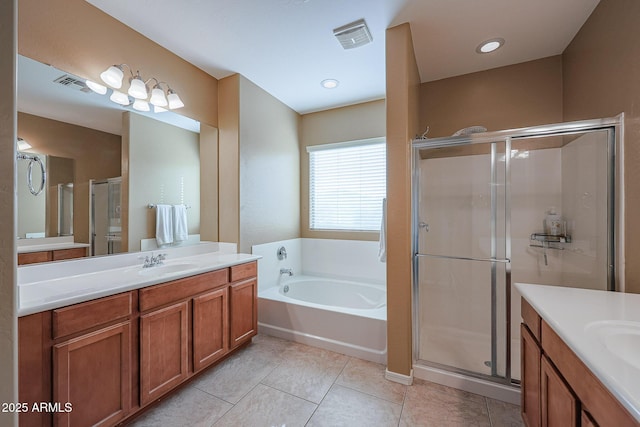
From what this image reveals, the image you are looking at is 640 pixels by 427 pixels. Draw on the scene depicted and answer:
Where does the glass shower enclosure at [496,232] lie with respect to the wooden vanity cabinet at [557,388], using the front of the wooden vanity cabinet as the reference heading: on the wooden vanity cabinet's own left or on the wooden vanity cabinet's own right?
on the wooden vanity cabinet's own right

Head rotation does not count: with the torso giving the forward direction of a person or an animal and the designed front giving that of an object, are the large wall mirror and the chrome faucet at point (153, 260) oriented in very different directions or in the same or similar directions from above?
same or similar directions

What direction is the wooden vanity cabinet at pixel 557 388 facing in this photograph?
to the viewer's left

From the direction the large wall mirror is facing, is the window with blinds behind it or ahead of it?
ahead

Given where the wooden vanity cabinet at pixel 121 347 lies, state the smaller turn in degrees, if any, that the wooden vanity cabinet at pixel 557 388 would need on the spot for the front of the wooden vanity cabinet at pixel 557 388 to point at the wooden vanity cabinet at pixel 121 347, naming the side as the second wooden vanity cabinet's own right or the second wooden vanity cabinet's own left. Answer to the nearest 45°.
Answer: approximately 45° to the second wooden vanity cabinet's own left

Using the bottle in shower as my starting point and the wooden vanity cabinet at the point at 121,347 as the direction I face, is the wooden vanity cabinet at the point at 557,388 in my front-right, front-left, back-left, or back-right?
front-left

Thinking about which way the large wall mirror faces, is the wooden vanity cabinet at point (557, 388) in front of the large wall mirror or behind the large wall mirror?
in front

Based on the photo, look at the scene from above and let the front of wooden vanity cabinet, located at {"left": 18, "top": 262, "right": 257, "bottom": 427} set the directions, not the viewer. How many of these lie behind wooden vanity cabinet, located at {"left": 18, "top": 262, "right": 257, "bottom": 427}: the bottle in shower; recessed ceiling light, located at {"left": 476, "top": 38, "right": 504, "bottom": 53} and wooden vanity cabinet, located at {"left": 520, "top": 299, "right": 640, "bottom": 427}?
0

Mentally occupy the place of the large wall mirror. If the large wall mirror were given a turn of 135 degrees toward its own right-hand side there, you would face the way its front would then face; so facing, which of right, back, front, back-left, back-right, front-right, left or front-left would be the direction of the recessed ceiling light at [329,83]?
back

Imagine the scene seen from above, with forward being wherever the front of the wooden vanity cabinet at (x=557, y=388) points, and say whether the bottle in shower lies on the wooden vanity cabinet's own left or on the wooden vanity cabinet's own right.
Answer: on the wooden vanity cabinet's own right

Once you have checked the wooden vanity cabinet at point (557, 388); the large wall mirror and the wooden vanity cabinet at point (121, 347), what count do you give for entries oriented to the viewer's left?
1

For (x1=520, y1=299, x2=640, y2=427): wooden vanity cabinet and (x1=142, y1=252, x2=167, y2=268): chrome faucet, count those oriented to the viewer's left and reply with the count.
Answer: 1

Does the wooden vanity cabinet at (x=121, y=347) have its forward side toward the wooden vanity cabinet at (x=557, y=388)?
yes

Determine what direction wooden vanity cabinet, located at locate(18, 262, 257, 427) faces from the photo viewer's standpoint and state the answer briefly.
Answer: facing the viewer and to the right of the viewer

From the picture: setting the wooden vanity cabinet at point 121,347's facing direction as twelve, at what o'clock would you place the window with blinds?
The window with blinds is roughly at 10 o'clock from the wooden vanity cabinet.
